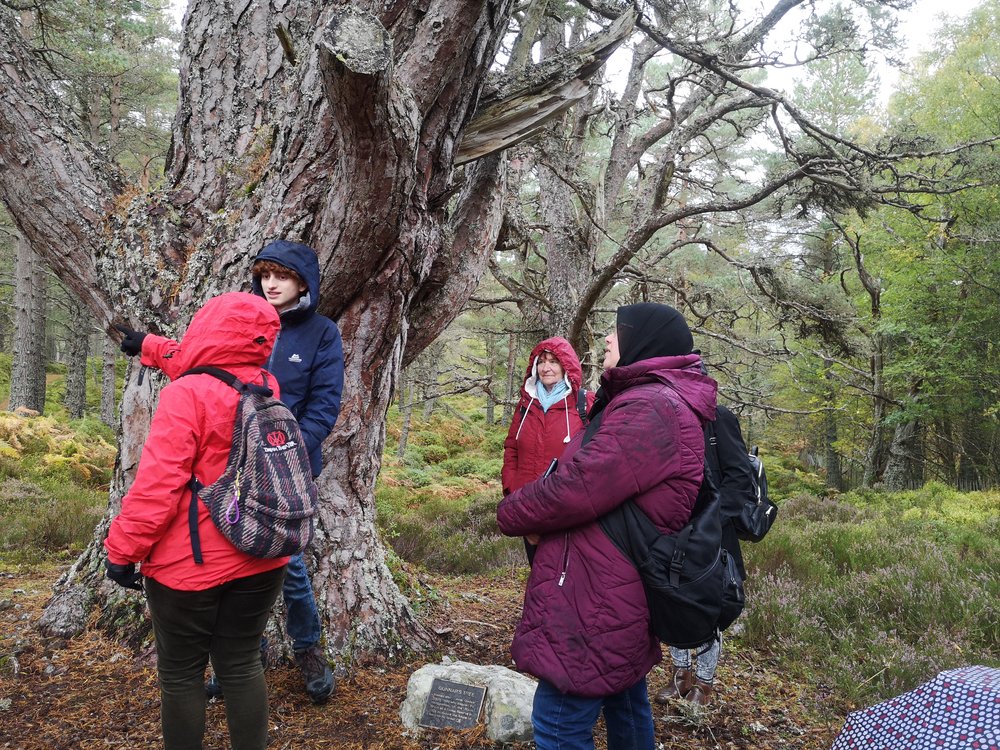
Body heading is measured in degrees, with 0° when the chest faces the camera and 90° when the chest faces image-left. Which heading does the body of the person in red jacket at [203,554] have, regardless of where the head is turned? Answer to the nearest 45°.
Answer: approximately 135°

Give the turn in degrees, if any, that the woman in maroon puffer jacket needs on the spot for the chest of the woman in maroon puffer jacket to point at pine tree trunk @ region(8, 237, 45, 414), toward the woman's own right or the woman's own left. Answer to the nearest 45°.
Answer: approximately 45° to the woman's own right

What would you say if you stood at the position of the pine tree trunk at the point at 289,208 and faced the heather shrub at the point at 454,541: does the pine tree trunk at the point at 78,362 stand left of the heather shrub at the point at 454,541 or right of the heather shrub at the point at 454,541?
left

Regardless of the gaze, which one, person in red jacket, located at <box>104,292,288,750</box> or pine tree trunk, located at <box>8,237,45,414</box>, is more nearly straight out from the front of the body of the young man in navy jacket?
the person in red jacket

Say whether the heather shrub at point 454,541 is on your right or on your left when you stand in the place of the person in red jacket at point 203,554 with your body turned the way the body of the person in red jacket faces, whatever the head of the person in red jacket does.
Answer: on your right

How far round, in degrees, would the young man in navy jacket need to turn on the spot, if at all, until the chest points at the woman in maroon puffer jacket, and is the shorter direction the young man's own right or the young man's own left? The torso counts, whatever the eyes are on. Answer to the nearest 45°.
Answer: approximately 90° to the young man's own left

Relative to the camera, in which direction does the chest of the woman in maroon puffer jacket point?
to the viewer's left

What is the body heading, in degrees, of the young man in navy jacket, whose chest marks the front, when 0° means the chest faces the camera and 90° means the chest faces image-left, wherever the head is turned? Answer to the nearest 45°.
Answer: approximately 45°
